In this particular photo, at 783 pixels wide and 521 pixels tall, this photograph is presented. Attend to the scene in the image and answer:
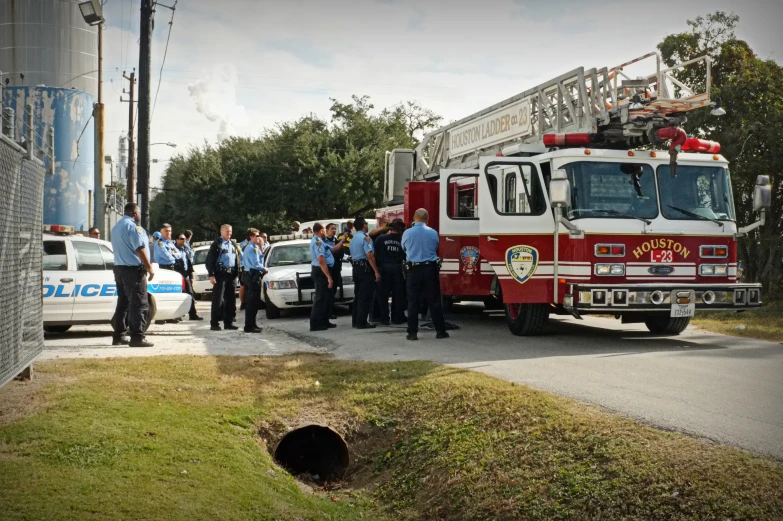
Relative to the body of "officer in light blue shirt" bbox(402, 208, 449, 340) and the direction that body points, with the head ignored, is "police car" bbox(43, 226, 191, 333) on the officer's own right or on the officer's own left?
on the officer's own left

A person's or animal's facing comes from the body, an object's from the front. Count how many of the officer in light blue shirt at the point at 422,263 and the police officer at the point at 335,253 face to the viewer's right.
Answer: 1

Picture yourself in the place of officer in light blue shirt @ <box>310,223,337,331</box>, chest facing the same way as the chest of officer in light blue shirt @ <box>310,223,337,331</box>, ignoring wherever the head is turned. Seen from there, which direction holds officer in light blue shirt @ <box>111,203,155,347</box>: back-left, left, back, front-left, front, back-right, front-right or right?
back-right

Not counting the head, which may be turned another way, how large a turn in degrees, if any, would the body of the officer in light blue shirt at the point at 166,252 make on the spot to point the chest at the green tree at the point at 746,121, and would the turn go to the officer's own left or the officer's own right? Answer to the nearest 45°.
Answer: approximately 45° to the officer's own left

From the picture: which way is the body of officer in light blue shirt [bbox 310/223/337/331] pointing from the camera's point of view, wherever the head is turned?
to the viewer's right

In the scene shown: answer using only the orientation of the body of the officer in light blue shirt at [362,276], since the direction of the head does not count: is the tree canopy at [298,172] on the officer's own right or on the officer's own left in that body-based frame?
on the officer's own left

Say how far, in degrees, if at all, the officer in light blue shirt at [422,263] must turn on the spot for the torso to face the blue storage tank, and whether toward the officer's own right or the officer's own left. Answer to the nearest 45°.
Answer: approximately 45° to the officer's own left

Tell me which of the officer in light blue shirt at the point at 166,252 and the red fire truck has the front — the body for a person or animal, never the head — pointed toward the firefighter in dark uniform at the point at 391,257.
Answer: the officer in light blue shirt

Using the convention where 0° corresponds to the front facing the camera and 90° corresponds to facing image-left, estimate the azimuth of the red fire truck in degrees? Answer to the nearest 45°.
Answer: approximately 315°

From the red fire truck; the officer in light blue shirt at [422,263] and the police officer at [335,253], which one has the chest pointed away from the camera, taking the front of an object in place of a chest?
the officer in light blue shirt
